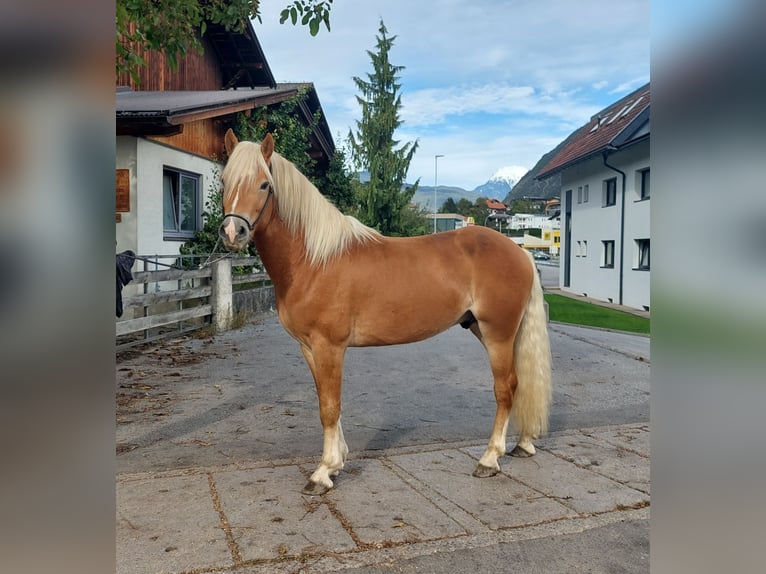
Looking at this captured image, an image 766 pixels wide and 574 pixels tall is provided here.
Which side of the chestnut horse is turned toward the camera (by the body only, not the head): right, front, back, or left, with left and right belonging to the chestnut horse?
left

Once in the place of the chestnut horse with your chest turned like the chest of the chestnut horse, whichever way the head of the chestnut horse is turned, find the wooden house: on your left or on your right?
on your right

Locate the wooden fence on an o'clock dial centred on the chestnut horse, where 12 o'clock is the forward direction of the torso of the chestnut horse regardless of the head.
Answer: The wooden fence is roughly at 2 o'clock from the chestnut horse.

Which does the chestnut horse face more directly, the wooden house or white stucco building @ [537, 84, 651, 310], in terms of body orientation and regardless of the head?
the wooden house

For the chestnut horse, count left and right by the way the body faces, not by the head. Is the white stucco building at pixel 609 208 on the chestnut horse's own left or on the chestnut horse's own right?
on the chestnut horse's own right

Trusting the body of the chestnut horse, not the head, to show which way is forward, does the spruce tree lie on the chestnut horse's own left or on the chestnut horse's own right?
on the chestnut horse's own right
